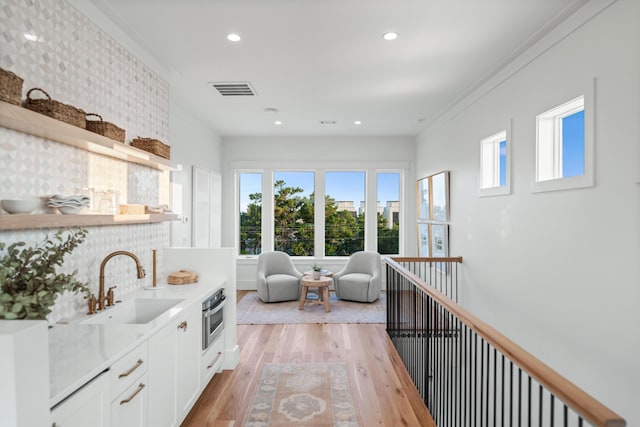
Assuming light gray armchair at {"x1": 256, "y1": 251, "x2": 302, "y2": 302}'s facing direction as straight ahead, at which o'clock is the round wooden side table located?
The round wooden side table is roughly at 12 o'clock from the light gray armchair.

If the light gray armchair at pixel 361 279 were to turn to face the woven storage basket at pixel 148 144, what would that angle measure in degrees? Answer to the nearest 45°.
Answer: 0° — it already faces it

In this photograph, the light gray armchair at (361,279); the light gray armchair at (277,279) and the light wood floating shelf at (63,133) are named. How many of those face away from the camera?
0

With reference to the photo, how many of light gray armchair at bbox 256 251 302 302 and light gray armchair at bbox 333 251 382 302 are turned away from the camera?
0

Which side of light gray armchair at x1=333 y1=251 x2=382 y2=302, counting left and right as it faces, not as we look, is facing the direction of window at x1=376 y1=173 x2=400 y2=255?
back

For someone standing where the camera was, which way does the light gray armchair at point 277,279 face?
facing the viewer and to the right of the viewer

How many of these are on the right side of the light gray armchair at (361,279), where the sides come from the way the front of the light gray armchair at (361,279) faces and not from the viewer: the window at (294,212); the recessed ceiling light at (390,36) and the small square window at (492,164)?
1

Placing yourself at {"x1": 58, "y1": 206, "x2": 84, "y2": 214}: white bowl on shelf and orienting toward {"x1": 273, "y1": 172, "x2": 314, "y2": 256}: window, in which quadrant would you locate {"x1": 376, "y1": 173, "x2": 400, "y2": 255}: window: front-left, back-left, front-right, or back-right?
front-right

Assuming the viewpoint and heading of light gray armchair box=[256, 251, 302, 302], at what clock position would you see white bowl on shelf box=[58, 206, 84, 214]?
The white bowl on shelf is roughly at 2 o'clock from the light gray armchair.

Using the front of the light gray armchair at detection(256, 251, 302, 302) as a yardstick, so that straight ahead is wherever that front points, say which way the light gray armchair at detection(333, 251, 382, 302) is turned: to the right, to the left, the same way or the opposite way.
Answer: to the right

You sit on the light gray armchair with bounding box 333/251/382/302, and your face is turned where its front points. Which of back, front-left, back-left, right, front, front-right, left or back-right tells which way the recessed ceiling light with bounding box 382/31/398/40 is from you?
front-left

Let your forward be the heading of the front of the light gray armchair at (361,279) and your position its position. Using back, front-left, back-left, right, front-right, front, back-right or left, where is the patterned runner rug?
front-left

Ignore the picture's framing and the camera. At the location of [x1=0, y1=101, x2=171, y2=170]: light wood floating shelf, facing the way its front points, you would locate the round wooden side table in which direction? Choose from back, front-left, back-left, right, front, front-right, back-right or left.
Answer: left

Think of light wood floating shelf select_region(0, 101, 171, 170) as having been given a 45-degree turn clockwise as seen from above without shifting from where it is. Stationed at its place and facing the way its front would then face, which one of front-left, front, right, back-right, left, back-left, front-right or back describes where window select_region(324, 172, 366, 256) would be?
back-left

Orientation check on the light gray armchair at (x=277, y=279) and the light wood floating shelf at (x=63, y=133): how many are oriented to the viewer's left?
0

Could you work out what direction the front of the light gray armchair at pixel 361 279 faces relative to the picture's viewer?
facing the viewer and to the left of the viewer

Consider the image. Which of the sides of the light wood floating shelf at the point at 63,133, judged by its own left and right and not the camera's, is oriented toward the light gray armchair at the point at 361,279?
left
